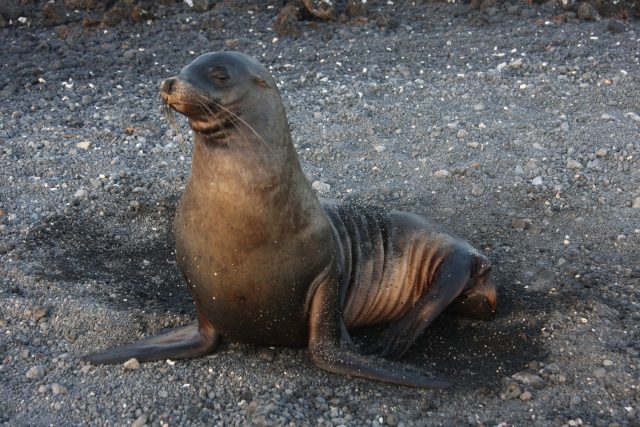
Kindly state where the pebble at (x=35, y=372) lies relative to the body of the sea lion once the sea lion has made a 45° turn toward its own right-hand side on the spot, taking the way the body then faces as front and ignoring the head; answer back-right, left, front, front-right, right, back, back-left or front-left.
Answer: front

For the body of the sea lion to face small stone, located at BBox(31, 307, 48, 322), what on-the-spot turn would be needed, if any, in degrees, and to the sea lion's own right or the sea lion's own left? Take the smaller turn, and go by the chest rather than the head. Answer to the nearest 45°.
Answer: approximately 45° to the sea lion's own right

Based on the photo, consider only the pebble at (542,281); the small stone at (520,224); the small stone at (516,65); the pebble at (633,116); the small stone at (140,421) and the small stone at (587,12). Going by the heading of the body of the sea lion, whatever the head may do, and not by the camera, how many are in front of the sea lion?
1

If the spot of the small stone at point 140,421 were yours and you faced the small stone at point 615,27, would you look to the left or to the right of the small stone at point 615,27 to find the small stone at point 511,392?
right

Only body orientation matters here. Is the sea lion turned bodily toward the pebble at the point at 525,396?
no

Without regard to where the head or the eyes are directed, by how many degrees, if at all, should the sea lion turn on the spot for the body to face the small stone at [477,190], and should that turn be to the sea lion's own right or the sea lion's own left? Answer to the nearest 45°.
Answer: approximately 180°

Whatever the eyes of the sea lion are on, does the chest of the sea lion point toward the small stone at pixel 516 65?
no

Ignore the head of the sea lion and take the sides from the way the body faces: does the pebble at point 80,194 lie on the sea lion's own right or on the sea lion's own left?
on the sea lion's own right

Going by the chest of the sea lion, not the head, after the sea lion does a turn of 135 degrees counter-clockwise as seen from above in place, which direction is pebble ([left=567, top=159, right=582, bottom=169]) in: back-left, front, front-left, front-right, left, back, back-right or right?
front-left

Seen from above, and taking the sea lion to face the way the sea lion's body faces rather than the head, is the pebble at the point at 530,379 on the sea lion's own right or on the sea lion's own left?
on the sea lion's own left

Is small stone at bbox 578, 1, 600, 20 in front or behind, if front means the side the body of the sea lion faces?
behind

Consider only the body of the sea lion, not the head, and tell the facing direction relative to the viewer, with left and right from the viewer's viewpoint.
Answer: facing the viewer and to the left of the viewer

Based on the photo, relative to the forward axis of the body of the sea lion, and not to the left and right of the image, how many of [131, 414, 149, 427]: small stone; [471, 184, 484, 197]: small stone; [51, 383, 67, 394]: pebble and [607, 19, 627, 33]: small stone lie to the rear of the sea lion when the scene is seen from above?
2

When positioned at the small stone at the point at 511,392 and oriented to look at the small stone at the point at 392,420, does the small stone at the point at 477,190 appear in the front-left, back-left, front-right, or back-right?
back-right

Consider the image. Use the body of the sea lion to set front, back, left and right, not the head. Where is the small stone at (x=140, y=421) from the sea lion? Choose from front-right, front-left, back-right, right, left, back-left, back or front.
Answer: front

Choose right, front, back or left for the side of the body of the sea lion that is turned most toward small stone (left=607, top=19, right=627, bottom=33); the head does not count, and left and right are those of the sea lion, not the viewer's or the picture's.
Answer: back
